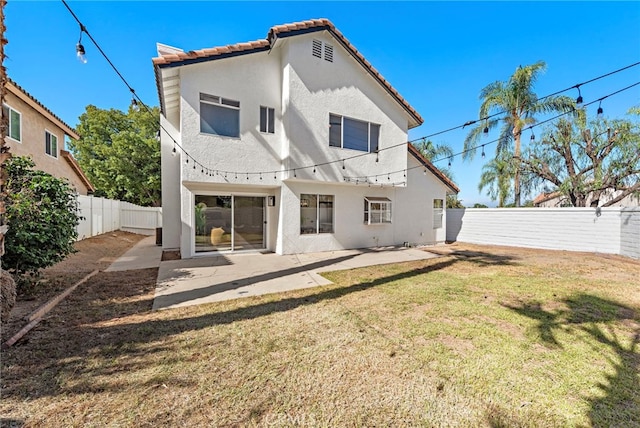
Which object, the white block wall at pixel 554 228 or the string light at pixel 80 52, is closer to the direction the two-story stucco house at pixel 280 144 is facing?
the white block wall

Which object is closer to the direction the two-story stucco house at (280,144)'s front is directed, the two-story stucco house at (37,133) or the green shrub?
the two-story stucco house

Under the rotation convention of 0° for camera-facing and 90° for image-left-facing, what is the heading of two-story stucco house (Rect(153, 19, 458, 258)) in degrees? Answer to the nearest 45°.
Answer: approximately 180°

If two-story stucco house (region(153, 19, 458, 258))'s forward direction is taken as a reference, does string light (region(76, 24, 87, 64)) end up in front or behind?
behind

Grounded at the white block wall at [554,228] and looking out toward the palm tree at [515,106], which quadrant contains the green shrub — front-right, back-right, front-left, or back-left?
back-left

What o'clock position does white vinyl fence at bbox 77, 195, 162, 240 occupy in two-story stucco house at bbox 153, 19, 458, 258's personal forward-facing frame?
The white vinyl fence is roughly at 10 o'clock from the two-story stucco house.
